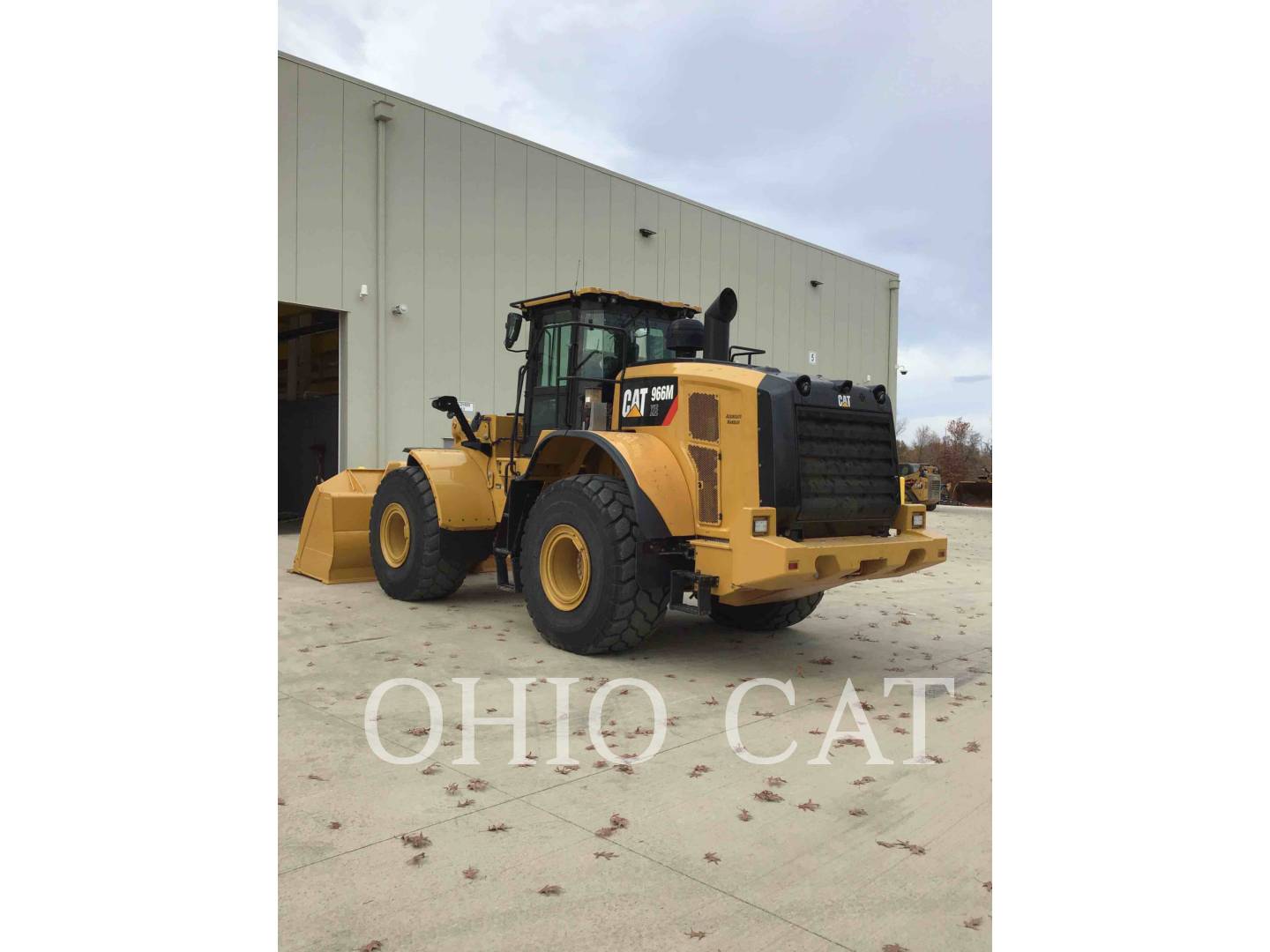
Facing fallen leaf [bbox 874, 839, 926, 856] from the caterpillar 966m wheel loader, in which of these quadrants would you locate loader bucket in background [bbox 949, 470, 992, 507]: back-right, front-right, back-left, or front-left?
back-left

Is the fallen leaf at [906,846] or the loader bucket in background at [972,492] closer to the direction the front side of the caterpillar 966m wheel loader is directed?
the loader bucket in background

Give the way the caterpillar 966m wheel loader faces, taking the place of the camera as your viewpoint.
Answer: facing away from the viewer and to the left of the viewer

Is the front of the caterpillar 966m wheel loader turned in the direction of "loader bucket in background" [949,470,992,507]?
no

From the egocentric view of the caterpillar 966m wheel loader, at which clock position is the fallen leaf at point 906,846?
The fallen leaf is roughly at 7 o'clock from the caterpillar 966m wheel loader.

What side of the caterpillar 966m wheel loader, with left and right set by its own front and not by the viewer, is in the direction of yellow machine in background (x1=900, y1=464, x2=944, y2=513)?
right

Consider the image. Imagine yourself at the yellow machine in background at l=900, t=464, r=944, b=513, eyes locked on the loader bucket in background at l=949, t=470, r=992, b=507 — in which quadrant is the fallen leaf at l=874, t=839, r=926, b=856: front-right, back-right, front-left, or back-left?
back-right

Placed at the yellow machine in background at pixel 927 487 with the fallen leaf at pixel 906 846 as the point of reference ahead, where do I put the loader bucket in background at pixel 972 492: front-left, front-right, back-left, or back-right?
back-left
